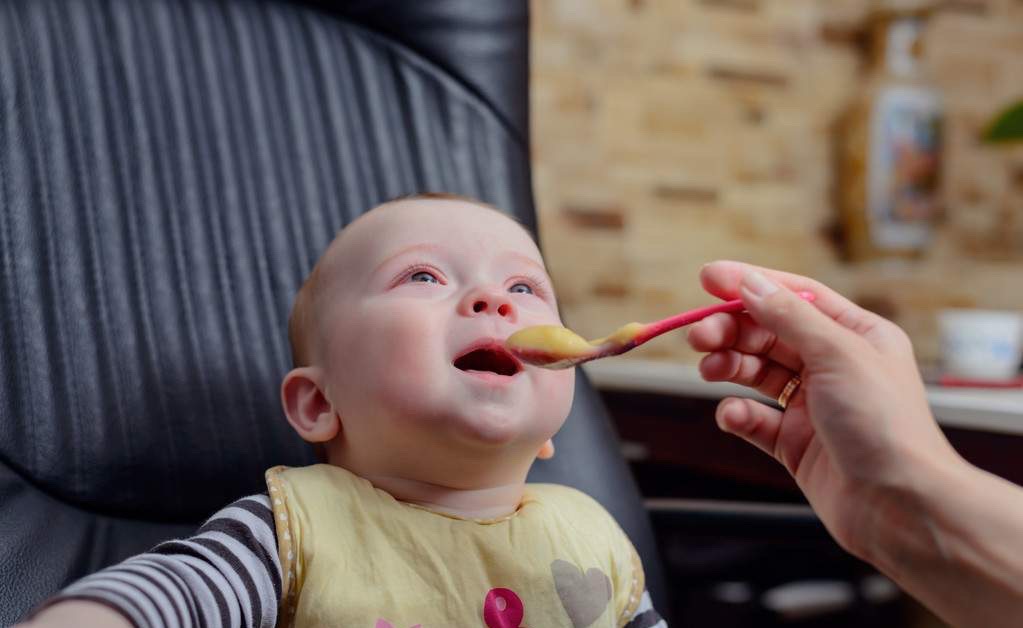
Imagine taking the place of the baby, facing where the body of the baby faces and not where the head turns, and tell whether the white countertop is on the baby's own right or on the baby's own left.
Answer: on the baby's own left

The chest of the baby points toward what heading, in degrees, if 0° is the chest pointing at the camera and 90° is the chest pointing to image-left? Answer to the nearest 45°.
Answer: approximately 315°

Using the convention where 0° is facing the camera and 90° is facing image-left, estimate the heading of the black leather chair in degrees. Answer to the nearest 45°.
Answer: approximately 315°

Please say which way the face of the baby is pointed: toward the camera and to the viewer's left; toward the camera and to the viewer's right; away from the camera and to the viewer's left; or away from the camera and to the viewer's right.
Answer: toward the camera and to the viewer's right

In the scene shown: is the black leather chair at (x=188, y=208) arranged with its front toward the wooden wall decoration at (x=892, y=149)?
no

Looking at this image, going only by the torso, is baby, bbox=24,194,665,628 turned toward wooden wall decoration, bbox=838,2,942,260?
no

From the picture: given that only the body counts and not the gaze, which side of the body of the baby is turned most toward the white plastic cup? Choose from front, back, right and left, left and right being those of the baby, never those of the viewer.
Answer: left

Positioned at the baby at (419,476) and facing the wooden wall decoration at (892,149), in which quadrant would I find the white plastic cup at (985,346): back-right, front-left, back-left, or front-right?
front-right
